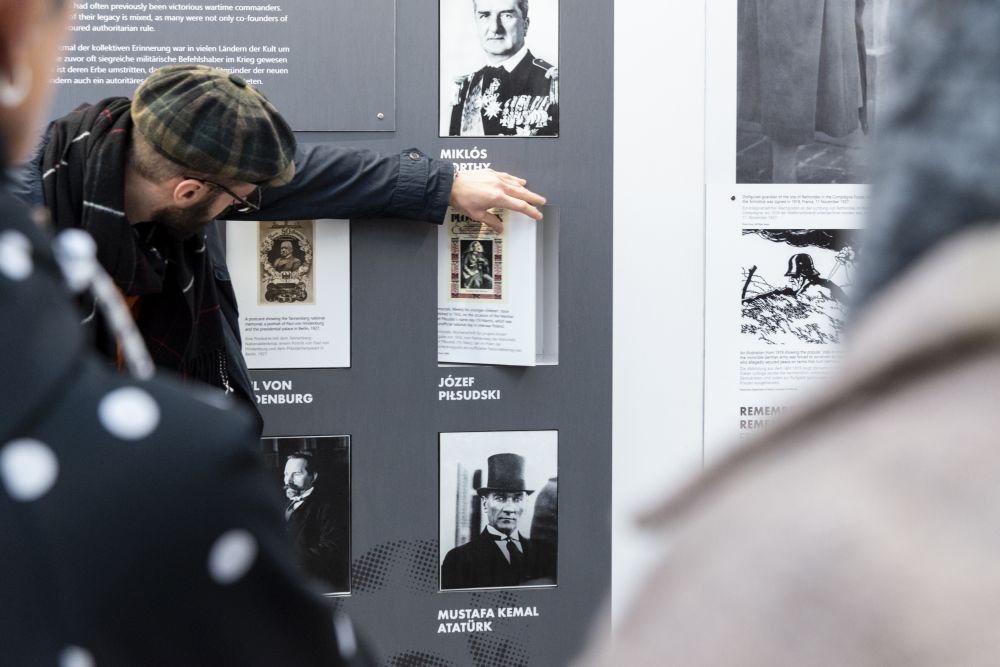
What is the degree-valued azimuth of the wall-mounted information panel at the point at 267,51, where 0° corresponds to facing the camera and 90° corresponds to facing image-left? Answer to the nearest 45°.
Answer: approximately 0°

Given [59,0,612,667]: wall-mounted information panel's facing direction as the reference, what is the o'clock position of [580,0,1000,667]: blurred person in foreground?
The blurred person in foreground is roughly at 12 o'clock from the wall-mounted information panel.

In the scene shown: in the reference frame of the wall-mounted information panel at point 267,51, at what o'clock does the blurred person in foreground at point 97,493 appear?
The blurred person in foreground is roughly at 12 o'clock from the wall-mounted information panel.
